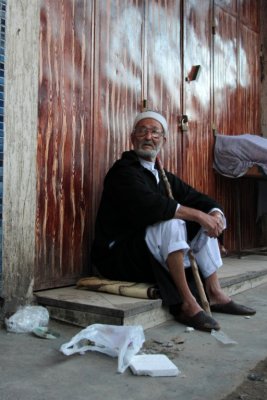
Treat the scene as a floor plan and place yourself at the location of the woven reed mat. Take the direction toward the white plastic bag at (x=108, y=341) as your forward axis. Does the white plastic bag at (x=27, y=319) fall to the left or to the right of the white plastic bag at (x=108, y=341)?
right

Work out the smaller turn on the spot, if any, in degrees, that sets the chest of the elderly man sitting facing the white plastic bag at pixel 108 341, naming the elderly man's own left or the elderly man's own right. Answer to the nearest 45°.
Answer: approximately 45° to the elderly man's own right

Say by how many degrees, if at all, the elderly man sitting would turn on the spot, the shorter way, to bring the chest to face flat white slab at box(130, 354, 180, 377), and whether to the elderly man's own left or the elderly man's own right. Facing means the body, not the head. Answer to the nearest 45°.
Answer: approximately 45° to the elderly man's own right

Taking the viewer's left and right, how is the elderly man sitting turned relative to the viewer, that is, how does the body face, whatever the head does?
facing the viewer and to the right of the viewer

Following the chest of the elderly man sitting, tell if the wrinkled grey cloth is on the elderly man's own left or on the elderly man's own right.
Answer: on the elderly man's own left

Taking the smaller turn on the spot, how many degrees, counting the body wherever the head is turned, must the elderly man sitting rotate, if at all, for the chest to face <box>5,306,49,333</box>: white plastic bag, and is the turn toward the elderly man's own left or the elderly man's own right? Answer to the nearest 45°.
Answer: approximately 90° to the elderly man's own right
